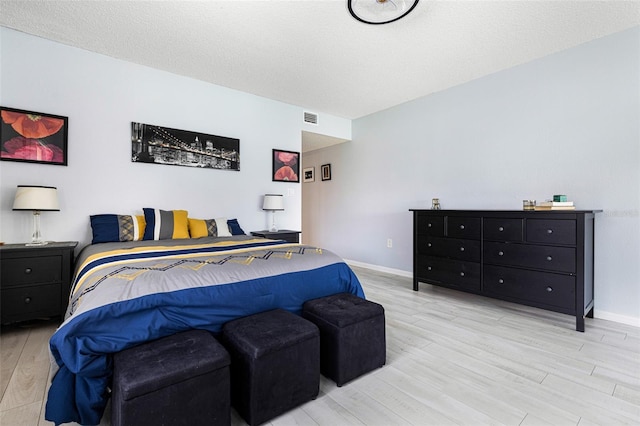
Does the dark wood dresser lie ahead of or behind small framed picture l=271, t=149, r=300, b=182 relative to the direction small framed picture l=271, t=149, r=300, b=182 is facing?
ahead

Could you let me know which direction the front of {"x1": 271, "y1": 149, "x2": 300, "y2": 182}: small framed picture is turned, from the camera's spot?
facing the viewer and to the right of the viewer

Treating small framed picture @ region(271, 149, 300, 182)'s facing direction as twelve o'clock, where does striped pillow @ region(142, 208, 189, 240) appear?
The striped pillow is roughly at 3 o'clock from the small framed picture.

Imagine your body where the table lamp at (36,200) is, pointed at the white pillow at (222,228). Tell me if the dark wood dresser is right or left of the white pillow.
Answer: right

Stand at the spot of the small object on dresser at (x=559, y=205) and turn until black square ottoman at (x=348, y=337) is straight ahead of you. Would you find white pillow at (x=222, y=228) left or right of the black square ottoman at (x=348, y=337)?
right

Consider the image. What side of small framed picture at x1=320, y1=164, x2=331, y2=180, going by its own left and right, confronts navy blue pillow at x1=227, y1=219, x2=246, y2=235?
front

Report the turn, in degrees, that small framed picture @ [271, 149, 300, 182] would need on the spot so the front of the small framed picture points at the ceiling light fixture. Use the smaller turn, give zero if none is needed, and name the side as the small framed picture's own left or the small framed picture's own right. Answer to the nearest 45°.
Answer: approximately 45° to the small framed picture's own right

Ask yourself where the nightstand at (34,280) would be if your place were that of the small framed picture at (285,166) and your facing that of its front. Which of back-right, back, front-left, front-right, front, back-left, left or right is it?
right

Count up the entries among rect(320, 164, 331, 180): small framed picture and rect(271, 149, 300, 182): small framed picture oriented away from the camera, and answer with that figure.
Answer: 0

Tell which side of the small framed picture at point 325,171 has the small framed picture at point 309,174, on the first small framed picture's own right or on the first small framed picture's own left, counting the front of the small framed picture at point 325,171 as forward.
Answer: on the first small framed picture's own right

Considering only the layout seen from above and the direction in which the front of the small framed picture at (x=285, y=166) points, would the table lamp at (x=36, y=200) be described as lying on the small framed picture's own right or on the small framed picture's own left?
on the small framed picture's own right
